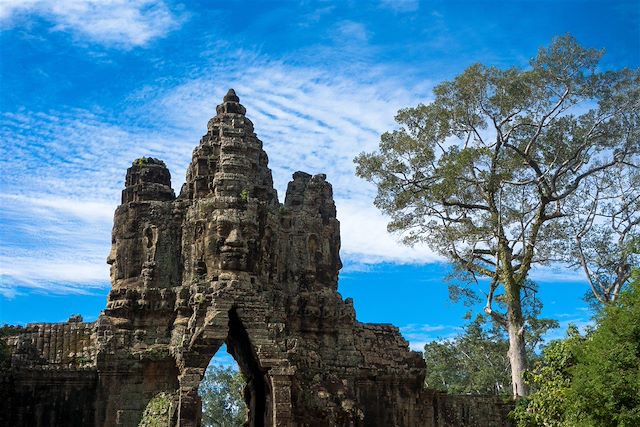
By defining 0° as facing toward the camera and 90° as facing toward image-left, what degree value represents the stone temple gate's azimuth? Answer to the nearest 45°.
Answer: approximately 0°

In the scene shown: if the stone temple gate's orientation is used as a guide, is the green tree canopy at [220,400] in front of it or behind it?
behind
